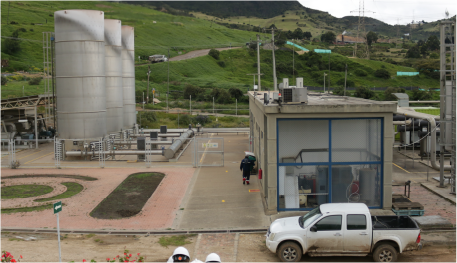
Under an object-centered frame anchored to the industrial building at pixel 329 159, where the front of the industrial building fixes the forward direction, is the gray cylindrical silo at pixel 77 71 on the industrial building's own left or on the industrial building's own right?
on the industrial building's own right

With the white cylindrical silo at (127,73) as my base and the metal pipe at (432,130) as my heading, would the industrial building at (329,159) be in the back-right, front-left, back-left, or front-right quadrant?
front-right

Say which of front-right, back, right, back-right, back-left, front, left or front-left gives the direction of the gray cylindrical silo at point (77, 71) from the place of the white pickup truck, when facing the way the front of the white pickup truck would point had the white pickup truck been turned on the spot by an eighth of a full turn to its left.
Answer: right

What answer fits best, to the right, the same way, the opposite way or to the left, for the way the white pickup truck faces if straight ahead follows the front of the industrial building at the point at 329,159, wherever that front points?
to the right

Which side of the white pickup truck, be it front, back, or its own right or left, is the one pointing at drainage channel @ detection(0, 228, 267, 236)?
front

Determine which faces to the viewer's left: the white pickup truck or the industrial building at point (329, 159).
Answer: the white pickup truck

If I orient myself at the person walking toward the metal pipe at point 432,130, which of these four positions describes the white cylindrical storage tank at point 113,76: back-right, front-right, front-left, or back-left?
back-left

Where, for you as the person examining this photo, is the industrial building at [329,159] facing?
facing the viewer

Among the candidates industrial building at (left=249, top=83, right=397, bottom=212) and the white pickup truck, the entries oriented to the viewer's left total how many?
1

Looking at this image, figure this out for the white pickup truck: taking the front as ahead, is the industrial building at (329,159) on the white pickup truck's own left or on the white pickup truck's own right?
on the white pickup truck's own right

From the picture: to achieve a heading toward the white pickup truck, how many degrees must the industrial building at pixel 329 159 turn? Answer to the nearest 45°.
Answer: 0° — it already faces it

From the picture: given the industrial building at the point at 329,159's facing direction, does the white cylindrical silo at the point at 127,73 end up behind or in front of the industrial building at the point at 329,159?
behind

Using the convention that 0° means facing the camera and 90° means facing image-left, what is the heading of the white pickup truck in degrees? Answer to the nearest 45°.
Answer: approximately 90°

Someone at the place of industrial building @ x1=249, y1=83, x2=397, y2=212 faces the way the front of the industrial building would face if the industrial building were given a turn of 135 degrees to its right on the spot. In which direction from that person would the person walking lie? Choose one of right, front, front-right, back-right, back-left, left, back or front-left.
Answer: front

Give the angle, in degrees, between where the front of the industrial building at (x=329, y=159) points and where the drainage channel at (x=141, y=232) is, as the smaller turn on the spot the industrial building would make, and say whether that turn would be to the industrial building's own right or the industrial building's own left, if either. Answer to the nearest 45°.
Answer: approximately 45° to the industrial building's own right
